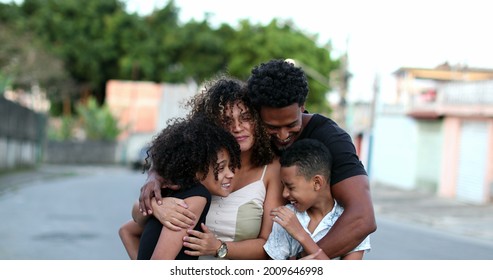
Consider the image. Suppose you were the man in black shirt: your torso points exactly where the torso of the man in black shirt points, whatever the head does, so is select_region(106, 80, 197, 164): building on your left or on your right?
on your right

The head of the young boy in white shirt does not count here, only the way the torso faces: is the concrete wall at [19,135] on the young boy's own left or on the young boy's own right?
on the young boy's own right

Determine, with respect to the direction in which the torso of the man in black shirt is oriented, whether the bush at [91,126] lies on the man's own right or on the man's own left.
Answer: on the man's own right

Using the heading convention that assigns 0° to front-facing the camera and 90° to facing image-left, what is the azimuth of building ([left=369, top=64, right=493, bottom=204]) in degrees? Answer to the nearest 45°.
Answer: approximately 45°

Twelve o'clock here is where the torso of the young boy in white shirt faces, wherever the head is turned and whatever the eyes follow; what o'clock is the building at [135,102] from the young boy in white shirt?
The building is roughly at 4 o'clock from the young boy in white shirt.

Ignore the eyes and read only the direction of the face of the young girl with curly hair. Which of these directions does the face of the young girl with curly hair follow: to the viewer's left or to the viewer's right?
to the viewer's right

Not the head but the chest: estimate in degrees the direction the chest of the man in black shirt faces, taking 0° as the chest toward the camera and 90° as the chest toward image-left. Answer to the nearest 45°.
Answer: approximately 45°
